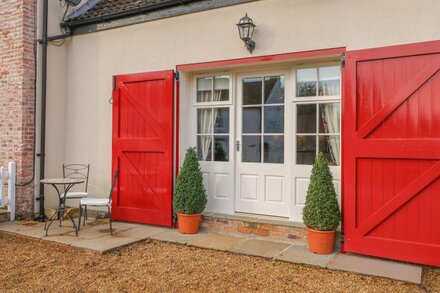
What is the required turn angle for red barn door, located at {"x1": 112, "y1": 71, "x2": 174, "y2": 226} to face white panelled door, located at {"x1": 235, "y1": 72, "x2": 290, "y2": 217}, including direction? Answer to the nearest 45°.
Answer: approximately 90° to its left

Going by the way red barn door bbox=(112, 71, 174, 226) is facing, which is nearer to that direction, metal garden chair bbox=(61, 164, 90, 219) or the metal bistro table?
the metal bistro table

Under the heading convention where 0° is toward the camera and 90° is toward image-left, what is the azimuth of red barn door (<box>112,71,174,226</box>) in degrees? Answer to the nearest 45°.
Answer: approximately 45°

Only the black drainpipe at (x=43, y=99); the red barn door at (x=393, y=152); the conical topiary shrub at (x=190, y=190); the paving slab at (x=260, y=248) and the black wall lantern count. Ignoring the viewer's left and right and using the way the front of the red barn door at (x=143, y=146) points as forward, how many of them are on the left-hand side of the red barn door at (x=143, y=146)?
4

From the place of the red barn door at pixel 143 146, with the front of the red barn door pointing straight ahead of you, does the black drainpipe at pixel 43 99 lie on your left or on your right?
on your right

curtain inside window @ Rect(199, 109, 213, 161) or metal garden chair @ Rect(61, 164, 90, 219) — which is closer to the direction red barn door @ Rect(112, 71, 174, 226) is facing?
the metal garden chair

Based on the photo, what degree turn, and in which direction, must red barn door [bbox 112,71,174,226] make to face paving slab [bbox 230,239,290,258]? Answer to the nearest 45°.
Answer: approximately 90° to its left

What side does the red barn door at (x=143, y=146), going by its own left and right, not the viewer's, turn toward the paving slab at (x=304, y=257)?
left

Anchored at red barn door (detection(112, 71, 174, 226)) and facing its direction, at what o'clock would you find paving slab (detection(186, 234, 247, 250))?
The paving slab is roughly at 9 o'clock from the red barn door.

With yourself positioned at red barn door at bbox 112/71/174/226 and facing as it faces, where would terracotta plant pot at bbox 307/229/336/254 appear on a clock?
The terracotta plant pot is roughly at 9 o'clock from the red barn door.

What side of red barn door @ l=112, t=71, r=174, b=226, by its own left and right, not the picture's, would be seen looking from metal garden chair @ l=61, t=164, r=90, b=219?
right

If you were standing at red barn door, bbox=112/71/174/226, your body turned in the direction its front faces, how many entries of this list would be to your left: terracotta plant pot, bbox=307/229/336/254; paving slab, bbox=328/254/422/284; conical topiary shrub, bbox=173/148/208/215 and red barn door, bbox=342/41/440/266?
4

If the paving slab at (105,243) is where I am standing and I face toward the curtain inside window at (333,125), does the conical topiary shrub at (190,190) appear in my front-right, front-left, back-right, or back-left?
front-left
